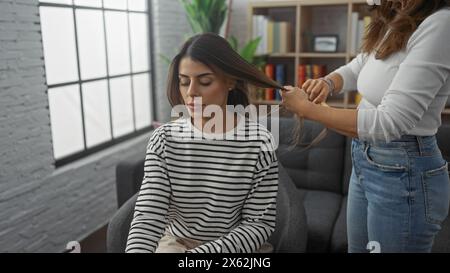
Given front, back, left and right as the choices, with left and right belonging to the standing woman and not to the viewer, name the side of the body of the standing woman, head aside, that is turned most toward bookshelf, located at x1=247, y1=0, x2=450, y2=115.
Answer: right

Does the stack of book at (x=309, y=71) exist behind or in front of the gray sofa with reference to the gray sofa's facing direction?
behind

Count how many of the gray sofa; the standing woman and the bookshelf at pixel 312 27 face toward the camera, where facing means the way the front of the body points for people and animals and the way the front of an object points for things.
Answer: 2

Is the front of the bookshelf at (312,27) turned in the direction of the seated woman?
yes

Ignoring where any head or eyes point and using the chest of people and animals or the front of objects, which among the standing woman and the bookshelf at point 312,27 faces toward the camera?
the bookshelf

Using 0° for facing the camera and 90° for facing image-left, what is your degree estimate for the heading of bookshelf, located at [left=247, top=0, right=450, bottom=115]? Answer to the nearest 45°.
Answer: approximately 0°

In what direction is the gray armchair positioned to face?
toward the camera

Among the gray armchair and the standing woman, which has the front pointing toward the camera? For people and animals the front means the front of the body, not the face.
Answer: the gray armchair

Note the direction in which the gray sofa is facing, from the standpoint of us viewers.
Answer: facing the viewer

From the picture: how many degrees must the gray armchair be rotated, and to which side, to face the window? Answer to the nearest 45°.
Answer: approximately 135° to its right

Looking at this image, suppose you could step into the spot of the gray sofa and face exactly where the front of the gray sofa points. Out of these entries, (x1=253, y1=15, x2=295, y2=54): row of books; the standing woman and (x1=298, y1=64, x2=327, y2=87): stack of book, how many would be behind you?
2

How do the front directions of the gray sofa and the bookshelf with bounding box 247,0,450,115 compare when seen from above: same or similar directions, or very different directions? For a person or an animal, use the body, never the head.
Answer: same or similar directions

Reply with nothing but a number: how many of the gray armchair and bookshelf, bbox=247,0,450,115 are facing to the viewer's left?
0

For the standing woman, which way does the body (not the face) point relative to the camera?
to the viewer's left

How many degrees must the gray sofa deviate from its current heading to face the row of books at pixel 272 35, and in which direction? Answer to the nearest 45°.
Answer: approximately 180°

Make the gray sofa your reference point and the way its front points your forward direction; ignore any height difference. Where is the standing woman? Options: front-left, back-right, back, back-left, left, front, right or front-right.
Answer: front

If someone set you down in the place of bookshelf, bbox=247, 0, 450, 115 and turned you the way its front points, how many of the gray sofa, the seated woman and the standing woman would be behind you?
0
